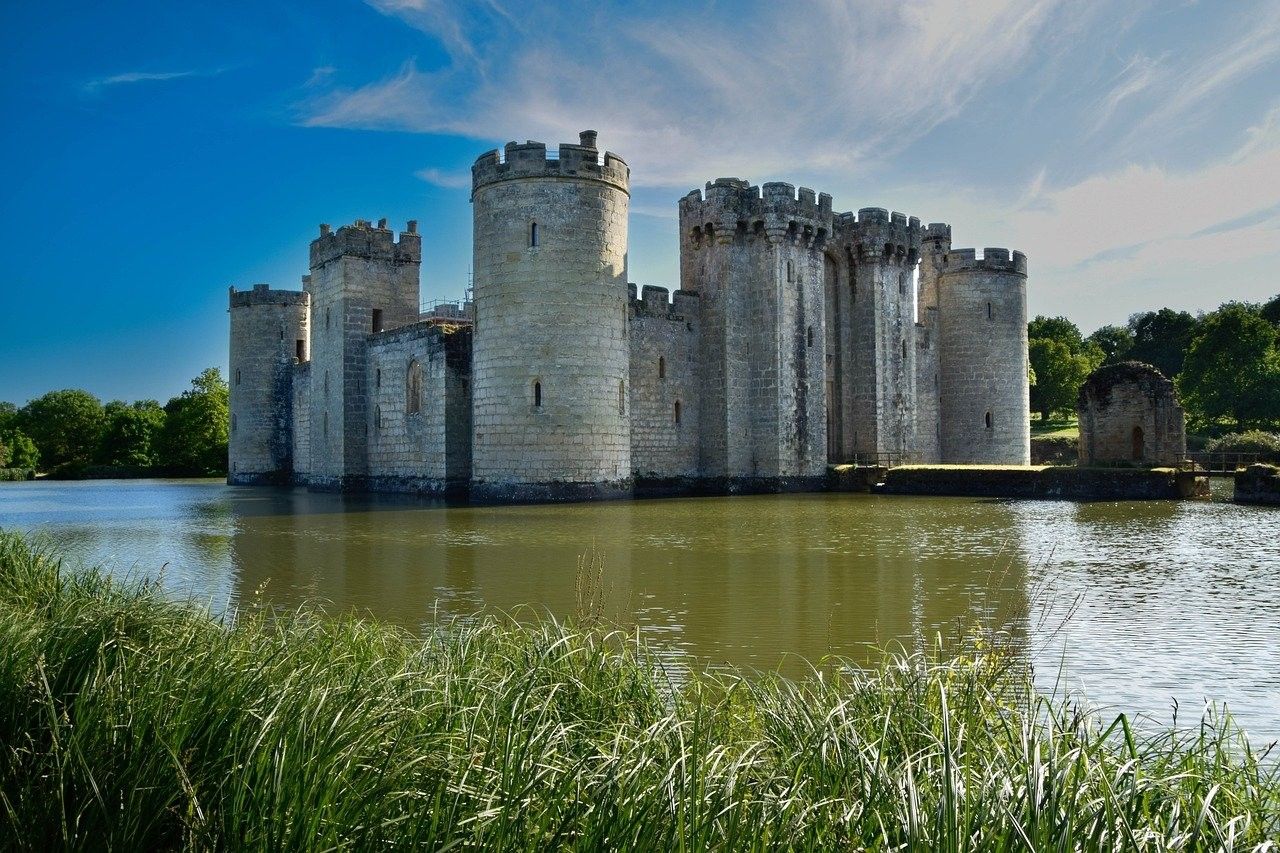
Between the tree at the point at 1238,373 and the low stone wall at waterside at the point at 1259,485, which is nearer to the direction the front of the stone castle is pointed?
the low stone wall at waterside

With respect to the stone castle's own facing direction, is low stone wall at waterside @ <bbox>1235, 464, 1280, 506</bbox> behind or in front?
in front

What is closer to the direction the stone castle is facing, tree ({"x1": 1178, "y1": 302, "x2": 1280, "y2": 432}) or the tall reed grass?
the tall reed grass

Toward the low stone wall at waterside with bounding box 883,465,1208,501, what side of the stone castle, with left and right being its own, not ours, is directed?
front

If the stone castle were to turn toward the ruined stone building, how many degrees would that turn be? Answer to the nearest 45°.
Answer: approximately 45° to its left

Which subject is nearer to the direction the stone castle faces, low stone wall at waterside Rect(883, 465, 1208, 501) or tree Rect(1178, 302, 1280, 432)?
the low stone wall at waterside

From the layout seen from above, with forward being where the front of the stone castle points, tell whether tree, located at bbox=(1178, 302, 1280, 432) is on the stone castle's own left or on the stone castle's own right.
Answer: on the stone castle's own left

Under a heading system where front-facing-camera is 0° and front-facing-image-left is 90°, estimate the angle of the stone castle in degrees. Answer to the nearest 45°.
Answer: approximately 315°

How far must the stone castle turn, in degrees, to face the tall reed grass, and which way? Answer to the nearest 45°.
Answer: approximately 45° to its right

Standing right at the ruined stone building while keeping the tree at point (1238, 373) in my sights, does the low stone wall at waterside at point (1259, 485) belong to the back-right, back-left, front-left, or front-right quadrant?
back-right
